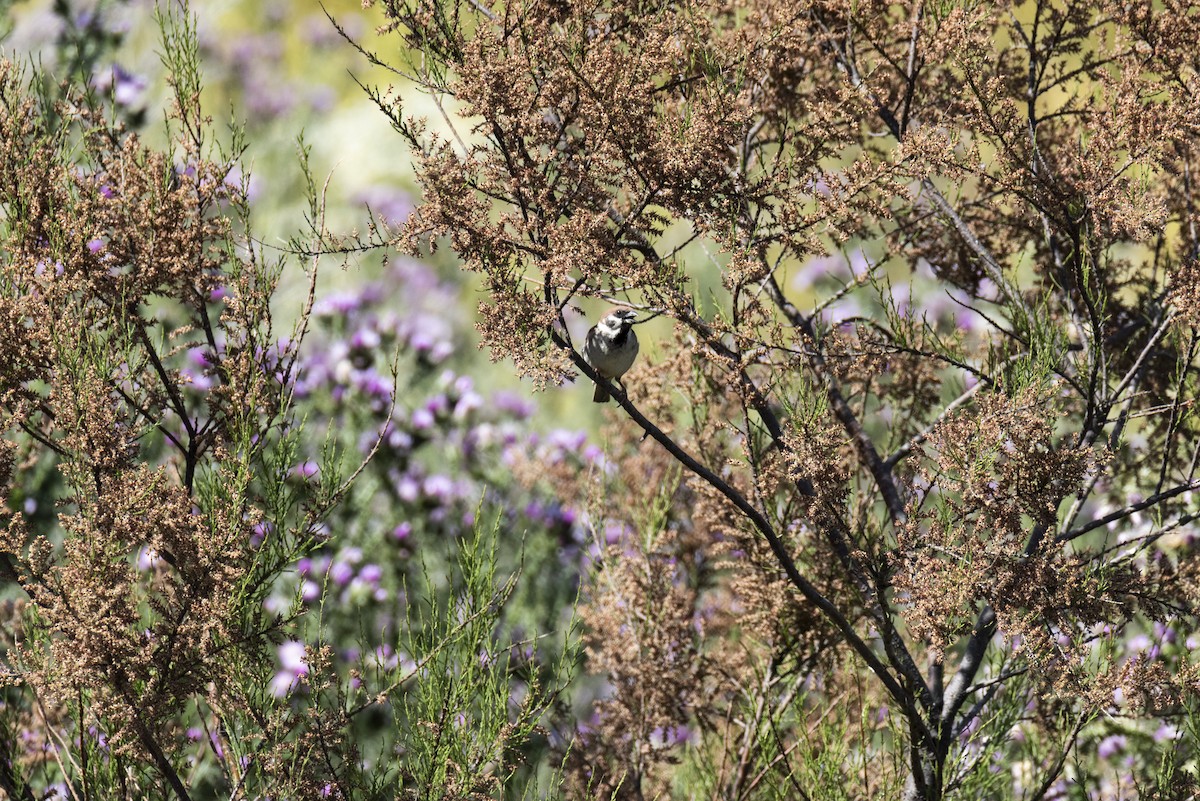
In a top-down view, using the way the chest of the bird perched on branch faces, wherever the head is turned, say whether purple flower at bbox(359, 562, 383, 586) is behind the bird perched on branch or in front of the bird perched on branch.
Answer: behind

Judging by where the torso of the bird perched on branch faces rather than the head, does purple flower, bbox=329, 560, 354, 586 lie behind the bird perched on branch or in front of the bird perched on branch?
behind

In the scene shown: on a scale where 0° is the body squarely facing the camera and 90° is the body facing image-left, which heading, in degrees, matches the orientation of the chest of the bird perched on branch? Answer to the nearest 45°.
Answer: approximately 315°

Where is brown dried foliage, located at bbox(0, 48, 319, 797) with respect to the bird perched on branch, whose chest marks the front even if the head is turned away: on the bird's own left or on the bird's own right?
on the bird's own right

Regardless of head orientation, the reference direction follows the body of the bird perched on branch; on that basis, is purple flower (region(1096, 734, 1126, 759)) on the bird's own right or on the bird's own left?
on the bird's own left
